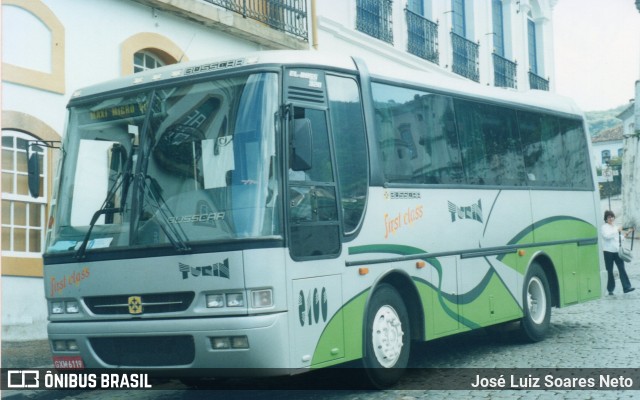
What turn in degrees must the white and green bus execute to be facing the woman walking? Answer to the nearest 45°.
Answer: approximately 180°

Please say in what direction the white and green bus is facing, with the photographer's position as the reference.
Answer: facing the viewer and to the left of the viewer
